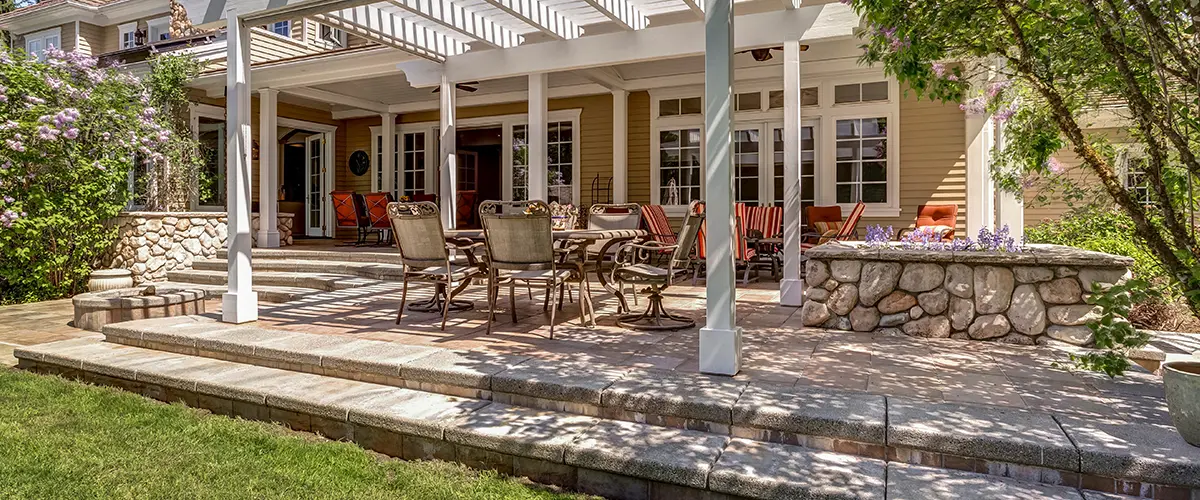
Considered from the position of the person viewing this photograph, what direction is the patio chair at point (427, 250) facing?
facing away from the viewer and to the right of the viewer

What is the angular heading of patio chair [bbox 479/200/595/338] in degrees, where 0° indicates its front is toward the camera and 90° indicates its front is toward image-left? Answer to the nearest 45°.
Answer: approximately 225°

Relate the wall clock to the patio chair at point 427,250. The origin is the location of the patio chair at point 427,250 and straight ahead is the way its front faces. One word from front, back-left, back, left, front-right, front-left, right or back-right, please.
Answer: front-left

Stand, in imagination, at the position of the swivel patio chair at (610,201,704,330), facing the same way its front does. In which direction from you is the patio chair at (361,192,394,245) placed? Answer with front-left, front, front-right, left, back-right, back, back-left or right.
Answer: front-right

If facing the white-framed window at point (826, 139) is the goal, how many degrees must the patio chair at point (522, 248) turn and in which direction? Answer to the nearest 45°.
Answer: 0° — it already faces it

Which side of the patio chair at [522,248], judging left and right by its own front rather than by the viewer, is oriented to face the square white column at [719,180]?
right

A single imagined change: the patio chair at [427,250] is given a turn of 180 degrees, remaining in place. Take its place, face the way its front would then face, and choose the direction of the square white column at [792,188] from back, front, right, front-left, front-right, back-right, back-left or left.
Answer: back-left

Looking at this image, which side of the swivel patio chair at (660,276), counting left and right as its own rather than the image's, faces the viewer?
left

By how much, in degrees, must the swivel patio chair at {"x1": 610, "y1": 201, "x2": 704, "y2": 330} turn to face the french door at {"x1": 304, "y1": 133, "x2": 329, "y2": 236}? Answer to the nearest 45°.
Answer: approximately 45° to its right

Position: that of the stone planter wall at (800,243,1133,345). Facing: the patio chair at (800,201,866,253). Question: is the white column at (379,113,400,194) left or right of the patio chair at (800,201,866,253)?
left

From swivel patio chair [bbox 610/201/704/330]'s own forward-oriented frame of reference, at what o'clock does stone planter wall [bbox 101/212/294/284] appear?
The stone planter wall is roughly at 1 o'clock from the swivel patio chair.

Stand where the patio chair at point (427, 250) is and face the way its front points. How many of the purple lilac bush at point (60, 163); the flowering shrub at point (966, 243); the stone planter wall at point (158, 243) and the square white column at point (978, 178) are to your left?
2

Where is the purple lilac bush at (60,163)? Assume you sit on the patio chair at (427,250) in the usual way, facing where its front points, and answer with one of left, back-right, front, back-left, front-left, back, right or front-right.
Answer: left

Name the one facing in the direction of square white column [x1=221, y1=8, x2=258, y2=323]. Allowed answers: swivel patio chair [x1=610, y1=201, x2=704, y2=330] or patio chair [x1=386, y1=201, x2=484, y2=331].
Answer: the swivel patio chair

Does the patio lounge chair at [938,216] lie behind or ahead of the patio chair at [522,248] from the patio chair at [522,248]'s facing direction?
ahead

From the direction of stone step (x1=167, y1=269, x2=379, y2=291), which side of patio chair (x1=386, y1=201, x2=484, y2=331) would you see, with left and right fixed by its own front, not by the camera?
left
